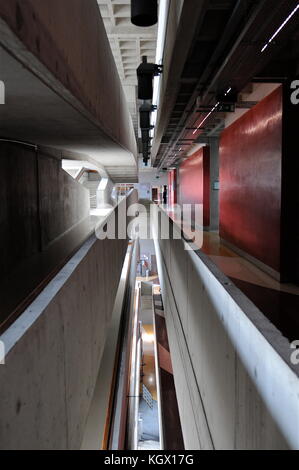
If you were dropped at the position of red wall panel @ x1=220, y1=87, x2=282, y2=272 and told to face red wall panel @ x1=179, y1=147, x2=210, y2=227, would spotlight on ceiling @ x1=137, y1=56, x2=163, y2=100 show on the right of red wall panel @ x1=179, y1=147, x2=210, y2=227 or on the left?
left

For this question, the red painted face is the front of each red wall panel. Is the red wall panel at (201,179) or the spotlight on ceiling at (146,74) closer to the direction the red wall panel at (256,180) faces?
the spotlight on ceiling

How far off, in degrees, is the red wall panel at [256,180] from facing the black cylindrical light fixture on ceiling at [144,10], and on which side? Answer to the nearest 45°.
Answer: approximately 45° to its left

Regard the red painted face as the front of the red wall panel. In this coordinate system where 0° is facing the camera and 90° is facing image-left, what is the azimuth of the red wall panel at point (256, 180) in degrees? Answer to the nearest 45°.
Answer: approximately 90°

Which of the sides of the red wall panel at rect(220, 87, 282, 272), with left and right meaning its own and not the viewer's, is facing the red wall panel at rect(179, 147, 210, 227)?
right

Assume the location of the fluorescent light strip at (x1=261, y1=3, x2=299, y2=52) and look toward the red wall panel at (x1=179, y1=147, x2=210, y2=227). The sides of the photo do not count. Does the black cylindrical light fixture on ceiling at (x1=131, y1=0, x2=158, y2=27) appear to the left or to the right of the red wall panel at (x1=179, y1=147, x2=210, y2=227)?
left

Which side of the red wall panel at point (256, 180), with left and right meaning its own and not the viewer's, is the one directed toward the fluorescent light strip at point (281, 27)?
left

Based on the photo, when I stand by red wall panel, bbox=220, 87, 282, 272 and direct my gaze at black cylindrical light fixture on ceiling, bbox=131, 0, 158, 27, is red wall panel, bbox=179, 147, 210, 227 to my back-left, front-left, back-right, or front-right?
back-right
